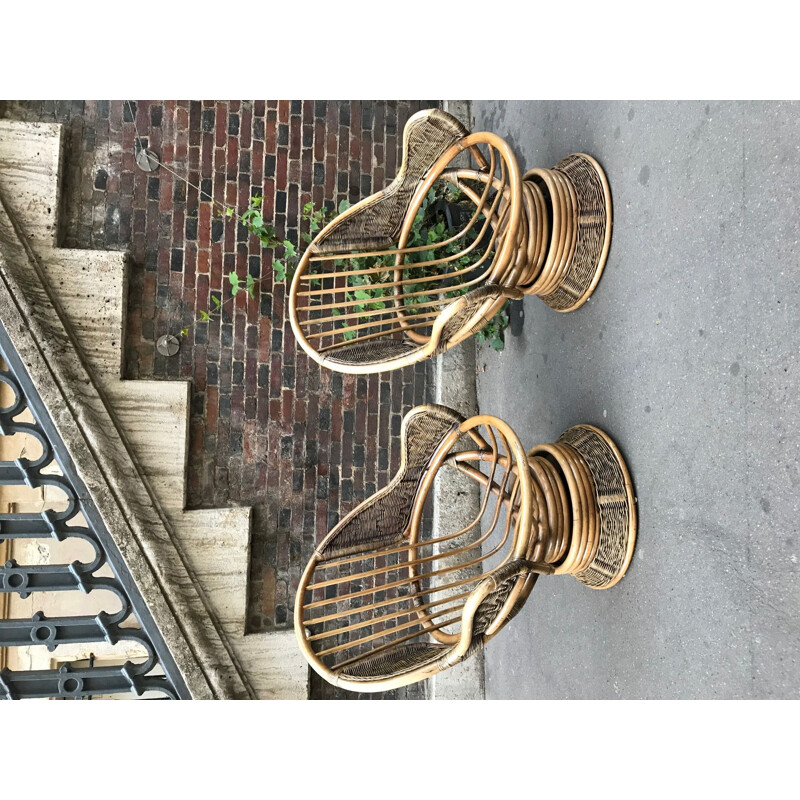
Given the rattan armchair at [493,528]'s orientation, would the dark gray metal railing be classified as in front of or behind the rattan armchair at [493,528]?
behind

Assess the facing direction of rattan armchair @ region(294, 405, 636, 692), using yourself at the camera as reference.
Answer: facing the viewer and to the right of the viewer

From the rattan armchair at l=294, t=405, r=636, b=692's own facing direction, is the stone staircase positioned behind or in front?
behind
